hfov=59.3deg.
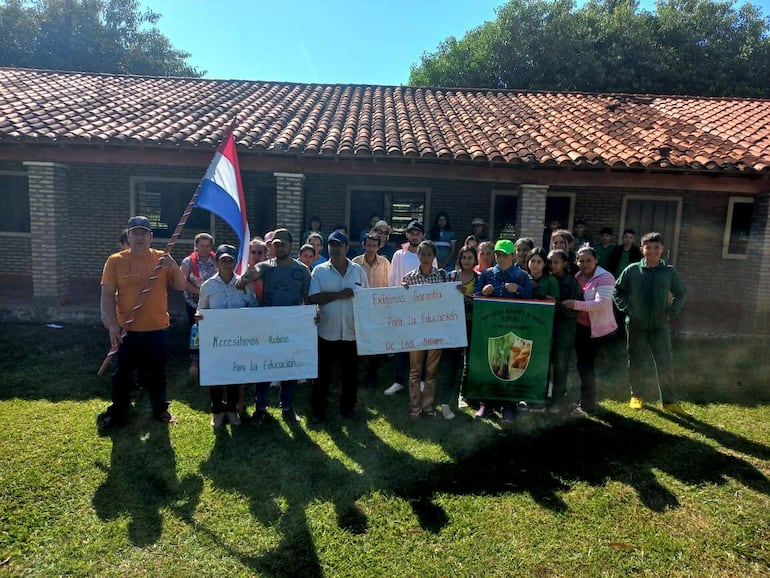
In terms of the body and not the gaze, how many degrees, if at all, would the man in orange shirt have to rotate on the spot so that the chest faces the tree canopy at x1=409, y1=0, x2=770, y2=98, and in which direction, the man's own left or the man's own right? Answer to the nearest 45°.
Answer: approximately 135° to the man's own left

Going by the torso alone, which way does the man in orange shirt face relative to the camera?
toward the camera

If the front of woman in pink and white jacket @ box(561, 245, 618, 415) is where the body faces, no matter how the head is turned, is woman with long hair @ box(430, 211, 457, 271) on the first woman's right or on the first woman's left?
on the first woman's right

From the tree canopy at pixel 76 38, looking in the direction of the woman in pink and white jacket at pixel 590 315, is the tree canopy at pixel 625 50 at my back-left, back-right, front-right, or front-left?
front-left

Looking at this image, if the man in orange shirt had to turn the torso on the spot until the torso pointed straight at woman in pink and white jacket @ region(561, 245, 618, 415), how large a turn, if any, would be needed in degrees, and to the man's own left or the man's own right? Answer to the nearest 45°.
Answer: approximately 90° to the man's own left

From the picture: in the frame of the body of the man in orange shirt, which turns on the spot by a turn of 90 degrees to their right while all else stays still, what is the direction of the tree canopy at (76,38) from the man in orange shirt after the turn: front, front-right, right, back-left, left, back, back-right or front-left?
right
